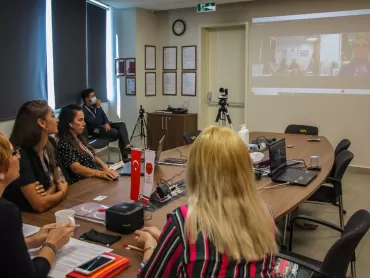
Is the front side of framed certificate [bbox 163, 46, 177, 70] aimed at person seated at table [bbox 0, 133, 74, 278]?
yes

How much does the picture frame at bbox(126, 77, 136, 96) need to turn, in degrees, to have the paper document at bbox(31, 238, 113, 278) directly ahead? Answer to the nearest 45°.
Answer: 0° — it already faces it

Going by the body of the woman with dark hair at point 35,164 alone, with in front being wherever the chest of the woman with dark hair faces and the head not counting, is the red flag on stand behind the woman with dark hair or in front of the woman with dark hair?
in front

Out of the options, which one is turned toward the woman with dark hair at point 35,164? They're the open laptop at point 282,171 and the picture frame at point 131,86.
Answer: the picture frame

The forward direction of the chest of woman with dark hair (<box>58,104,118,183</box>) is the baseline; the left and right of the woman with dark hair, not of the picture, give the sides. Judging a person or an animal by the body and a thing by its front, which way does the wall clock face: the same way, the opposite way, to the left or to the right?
to the right

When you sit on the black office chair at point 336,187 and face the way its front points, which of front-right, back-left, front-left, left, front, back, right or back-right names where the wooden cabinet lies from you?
front-right

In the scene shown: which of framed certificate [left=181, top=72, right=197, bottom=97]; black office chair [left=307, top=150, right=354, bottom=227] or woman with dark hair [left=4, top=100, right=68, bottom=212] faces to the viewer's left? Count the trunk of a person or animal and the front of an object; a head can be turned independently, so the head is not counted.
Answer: the black office chair

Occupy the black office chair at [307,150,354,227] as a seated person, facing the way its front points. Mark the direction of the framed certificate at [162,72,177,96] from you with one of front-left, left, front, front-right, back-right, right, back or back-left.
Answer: front-right

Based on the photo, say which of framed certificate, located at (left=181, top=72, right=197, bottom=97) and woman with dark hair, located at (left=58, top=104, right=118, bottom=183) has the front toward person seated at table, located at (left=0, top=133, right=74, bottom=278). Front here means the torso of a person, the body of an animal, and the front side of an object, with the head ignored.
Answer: the framed certificate

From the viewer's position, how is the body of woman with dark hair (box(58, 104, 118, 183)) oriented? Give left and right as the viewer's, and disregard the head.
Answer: facing to the right of the viewer

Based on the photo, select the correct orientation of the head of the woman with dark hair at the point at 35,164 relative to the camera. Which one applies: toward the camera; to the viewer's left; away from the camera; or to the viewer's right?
to the viewer's right

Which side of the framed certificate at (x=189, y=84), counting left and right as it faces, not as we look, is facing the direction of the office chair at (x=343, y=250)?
front

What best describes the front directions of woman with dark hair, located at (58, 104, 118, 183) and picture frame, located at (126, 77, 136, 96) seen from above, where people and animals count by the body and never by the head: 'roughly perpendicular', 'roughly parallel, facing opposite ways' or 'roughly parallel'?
roughly perpendicular

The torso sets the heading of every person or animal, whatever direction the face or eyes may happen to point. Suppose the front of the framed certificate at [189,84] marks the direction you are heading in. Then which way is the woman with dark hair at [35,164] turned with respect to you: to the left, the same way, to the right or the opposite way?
to the left

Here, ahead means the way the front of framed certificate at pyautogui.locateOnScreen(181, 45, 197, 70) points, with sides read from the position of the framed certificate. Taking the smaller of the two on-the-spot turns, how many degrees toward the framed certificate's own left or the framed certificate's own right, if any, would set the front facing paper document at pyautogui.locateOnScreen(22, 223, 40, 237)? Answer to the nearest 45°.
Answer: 0° — it already faces it

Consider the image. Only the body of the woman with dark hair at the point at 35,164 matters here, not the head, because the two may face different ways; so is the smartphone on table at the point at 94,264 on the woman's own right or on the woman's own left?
on the woman's own right

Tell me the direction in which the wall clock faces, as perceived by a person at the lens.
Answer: facing the viewer
